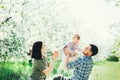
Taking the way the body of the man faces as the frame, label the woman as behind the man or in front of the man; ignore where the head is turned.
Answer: in front

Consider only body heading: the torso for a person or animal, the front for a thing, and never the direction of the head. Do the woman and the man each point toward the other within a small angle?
yes

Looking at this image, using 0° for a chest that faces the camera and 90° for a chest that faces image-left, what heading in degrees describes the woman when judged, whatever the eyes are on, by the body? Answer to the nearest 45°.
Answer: approximately 270°

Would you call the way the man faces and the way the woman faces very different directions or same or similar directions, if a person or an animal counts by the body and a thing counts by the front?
very different directions

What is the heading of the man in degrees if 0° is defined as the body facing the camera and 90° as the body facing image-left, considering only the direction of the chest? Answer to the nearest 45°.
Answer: approximately 90°

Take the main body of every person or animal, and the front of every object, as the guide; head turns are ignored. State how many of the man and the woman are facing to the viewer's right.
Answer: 1

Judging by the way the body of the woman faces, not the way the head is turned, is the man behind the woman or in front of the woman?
in front
